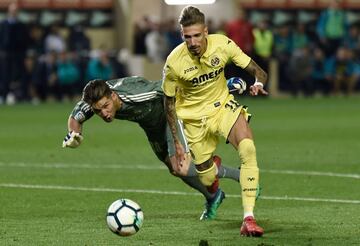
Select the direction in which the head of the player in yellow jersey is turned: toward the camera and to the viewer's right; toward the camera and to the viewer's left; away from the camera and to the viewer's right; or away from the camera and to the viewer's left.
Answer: toward the camera and to the viewer's left

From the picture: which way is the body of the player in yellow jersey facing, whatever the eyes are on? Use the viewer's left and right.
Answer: facing the viewer
